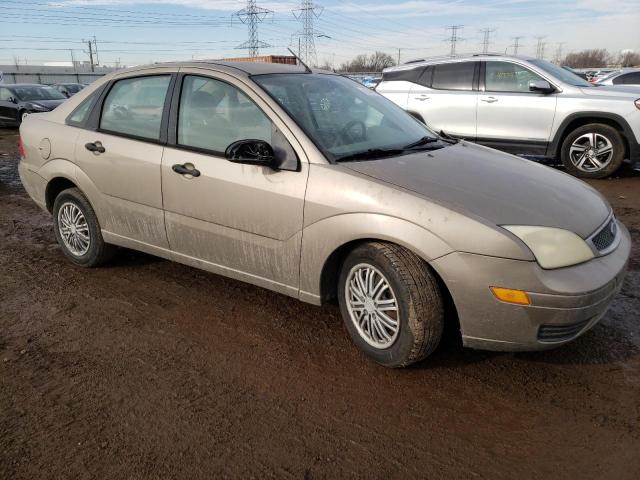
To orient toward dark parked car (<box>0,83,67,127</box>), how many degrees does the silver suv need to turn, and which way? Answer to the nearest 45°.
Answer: approximately 180°

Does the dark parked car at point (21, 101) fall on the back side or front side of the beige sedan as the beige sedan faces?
on the back side

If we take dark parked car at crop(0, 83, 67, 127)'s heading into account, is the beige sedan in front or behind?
in front

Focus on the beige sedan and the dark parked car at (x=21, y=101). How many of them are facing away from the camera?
0

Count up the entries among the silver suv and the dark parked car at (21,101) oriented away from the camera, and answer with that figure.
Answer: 0

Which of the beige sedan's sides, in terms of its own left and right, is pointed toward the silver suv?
left

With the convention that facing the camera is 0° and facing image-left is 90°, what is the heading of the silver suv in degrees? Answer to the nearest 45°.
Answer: approximately 270°

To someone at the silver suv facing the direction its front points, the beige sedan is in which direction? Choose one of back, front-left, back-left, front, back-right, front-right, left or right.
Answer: right

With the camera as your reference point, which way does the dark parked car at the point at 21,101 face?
facing the viewer and to the right of the viewer
